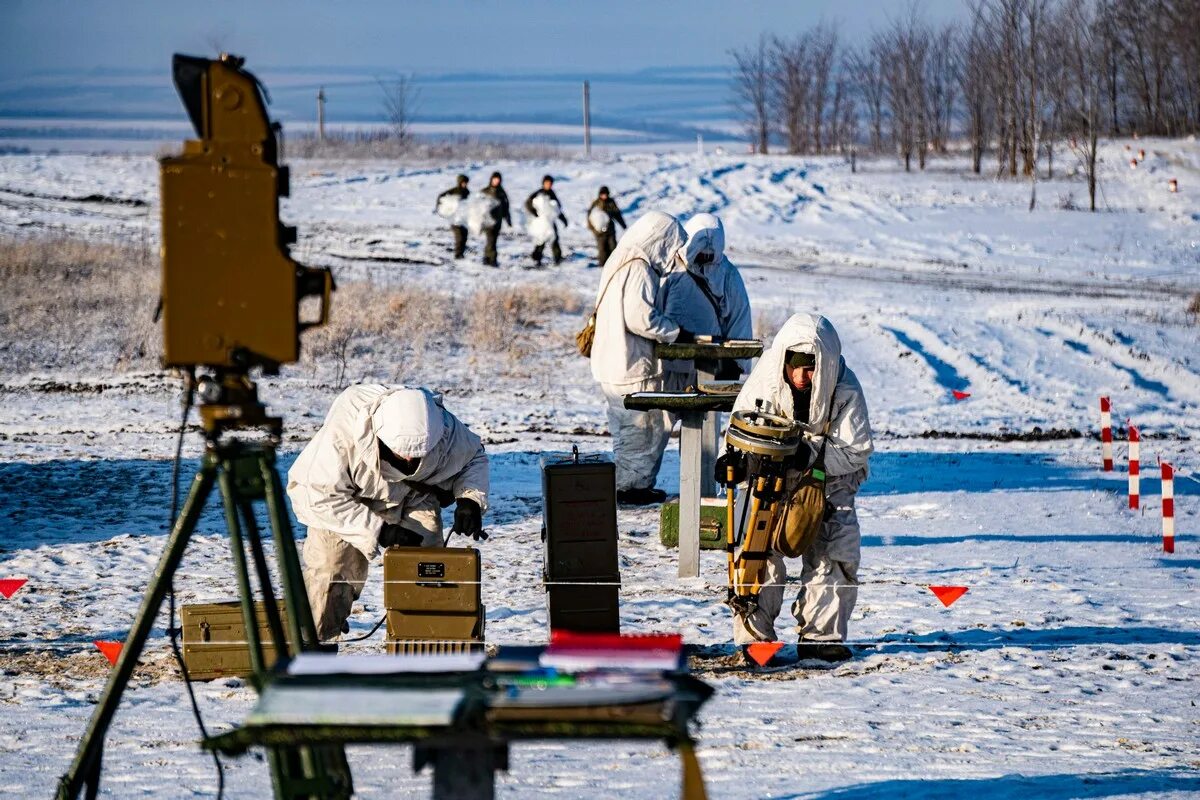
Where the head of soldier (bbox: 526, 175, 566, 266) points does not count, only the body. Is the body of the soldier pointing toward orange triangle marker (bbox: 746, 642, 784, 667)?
yes

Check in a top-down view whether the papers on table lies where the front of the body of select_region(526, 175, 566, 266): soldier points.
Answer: yes

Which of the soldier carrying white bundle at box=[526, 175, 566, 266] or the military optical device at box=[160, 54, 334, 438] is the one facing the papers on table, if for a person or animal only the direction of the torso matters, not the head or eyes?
the soldier carrying white bundle

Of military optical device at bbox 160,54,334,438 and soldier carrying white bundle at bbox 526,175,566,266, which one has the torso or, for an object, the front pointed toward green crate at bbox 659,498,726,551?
the soldier carrying white bundle

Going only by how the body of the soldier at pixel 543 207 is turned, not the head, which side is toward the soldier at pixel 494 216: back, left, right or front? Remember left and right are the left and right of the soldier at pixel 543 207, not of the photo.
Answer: right

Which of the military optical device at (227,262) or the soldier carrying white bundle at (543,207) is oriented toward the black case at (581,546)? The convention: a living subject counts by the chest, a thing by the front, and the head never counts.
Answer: the soldier carrying white bundle

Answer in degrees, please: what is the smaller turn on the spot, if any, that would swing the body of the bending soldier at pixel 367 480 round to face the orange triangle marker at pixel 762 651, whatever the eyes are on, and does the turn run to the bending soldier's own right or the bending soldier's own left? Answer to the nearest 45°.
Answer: approximately 45° to the bending soldier's own left

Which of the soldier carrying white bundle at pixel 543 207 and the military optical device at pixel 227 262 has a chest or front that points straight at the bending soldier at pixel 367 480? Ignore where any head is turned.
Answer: the soldier carrying white bundle

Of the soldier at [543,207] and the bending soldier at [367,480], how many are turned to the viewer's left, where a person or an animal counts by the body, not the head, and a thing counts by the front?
0

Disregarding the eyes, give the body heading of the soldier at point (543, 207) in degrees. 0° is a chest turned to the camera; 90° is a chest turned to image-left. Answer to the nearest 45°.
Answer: approximately 0°
